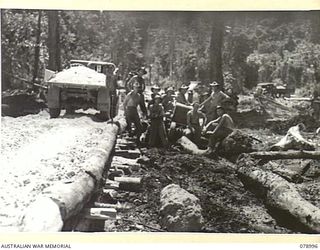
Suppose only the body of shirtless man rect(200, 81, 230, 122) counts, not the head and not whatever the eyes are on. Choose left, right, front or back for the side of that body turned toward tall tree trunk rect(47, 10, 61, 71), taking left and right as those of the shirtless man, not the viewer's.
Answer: right

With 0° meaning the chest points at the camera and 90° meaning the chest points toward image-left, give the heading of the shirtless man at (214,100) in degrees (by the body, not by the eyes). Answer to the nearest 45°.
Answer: approximately 0°
